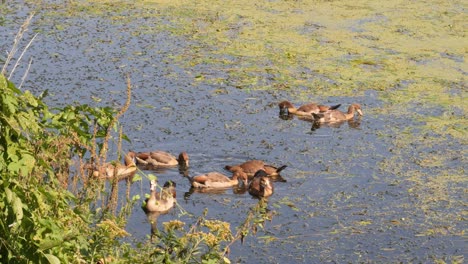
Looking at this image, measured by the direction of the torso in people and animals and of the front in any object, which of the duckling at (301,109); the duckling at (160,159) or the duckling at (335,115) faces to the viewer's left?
the duckling at (301,109)

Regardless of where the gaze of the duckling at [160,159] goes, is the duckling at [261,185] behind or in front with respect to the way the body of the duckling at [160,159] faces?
in front

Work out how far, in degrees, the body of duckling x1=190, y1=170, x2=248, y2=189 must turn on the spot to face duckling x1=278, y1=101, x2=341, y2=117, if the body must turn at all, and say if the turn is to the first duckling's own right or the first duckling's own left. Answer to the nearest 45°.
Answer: approximately 45° to the first duckling's own left

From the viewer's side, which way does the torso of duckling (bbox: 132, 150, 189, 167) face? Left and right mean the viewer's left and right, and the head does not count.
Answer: facing to the right of the viewer

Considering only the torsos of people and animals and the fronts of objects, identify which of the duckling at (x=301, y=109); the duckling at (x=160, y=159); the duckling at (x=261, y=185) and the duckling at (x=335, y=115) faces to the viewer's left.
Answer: the duckling at (x=301, y=109)

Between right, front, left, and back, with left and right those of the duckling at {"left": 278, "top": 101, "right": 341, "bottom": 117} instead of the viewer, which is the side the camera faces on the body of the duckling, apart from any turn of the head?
left

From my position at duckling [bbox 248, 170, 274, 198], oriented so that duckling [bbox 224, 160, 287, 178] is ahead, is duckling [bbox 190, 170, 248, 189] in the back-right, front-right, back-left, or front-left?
front-left

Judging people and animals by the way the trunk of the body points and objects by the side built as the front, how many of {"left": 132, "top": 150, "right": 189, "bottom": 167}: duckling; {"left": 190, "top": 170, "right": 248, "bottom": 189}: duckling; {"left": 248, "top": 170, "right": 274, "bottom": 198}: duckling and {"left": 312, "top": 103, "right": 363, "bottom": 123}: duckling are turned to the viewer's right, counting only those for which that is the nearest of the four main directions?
3

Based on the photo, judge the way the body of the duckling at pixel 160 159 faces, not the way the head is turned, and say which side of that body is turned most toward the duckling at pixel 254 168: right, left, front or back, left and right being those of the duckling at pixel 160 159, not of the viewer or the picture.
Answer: front

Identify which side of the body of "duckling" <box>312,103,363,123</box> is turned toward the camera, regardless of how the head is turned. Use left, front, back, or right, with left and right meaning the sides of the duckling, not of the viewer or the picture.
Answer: right

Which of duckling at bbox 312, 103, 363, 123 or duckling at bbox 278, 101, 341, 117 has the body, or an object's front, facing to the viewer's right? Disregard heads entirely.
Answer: duckling at bbox 312, 103, 363, 123

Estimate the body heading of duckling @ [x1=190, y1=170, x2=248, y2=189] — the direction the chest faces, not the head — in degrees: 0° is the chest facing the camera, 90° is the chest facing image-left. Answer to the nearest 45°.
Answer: approximately 270°

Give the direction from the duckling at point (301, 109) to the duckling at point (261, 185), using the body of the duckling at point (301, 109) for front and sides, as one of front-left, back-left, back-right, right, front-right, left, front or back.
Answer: left
